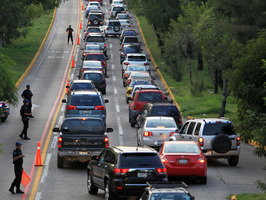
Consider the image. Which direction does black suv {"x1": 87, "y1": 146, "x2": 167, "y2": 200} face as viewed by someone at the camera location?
facing away from the viewer and to the left of the viewer

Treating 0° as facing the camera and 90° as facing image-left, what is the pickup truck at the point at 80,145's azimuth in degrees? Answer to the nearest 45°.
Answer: approximately 180°

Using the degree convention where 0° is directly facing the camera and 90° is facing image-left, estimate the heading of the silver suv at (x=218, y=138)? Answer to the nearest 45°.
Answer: approximately 135°

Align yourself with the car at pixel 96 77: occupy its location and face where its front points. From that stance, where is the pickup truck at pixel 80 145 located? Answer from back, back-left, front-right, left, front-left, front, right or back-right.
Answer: back

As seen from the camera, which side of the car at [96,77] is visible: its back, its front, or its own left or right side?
back

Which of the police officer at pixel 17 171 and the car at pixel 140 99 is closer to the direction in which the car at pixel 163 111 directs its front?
the car

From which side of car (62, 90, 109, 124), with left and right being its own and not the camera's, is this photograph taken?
back

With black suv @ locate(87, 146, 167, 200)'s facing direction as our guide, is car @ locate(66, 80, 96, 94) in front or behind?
in front

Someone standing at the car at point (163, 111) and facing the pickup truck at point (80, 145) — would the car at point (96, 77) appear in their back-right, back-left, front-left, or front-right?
back-right

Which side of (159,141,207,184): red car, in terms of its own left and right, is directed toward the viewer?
back

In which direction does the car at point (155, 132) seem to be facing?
away from the camera

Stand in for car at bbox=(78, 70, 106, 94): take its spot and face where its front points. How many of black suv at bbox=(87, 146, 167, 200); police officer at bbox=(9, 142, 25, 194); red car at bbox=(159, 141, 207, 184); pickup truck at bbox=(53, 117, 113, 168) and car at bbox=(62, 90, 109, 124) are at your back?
5

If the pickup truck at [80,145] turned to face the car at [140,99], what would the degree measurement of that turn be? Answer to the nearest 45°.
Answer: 0° — it already faces it

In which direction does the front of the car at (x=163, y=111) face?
away from the camera

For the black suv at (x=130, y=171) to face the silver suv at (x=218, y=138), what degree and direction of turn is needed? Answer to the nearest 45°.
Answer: approximately 90° to its right

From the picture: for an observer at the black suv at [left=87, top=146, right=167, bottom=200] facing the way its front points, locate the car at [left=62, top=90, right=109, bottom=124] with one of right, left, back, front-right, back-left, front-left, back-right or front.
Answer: front-right

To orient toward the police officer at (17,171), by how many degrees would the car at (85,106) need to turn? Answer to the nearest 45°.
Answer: approximately 180°

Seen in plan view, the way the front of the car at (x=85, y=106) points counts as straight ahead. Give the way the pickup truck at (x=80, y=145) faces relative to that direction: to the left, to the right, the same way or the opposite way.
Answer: the same way

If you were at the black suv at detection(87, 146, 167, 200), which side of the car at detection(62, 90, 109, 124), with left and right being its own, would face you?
back

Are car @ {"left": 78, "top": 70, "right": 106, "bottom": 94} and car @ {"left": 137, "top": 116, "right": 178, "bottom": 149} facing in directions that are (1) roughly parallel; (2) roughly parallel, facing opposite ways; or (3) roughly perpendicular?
roughly parallel

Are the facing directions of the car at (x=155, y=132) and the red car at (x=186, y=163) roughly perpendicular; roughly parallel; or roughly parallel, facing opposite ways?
roughly parallel
